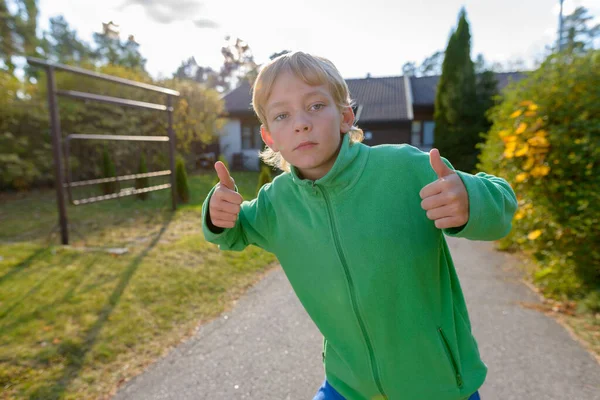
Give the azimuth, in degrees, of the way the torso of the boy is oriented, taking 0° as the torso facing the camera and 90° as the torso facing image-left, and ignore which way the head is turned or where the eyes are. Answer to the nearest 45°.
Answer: approximately 0°

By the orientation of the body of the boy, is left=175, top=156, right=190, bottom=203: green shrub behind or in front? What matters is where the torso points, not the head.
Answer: behind

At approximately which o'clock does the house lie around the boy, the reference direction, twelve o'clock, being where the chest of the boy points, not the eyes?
The house is roughly at 6 o'clock from the boy.

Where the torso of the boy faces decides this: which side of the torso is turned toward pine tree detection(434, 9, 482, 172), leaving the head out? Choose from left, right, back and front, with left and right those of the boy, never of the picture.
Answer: back

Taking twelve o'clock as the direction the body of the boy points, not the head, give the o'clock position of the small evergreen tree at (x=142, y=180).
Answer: The small evergreen tree is roughly at 5 o'clock from the boy.

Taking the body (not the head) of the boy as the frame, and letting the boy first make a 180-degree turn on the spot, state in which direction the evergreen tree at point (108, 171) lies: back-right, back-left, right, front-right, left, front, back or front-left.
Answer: front-left
